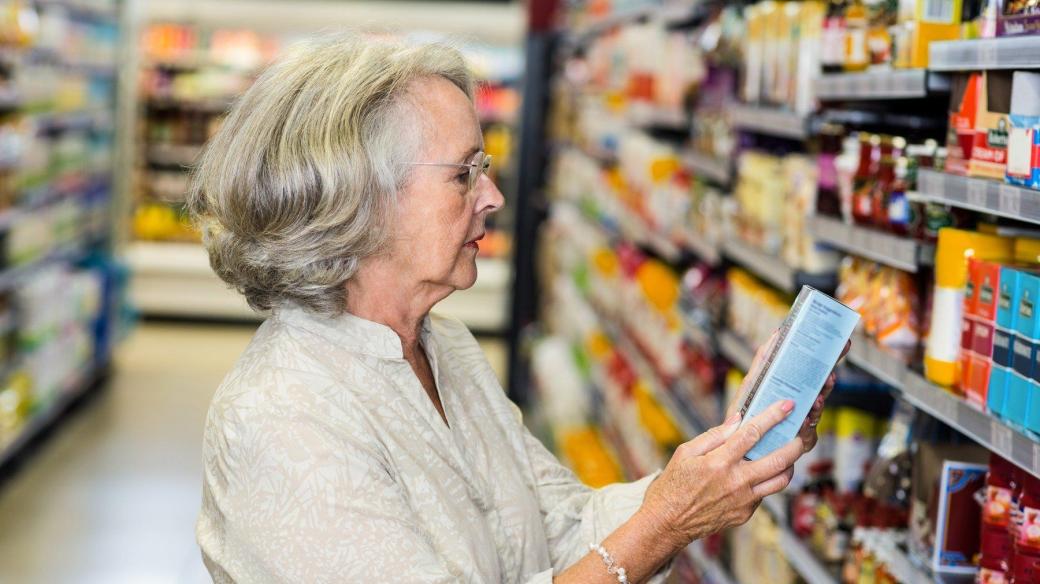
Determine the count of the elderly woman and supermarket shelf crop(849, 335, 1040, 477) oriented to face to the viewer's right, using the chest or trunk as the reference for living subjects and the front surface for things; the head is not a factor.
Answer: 1

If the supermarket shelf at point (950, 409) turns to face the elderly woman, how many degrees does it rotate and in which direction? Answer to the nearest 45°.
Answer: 0° — it already faces them

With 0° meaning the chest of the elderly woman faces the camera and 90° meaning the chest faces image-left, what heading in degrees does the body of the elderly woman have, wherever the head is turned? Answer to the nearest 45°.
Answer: approximately 270°

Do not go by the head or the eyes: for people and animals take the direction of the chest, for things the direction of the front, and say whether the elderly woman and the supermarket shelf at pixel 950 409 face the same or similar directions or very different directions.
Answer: very different directions

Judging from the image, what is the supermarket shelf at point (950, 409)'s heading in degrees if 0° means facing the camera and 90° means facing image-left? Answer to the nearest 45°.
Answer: approximately 45°

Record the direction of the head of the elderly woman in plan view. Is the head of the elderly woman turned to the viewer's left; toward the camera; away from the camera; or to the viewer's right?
to the viewer's right

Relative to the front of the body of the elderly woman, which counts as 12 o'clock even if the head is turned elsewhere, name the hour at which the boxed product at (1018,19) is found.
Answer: The boxed product is roughly at 12 o'clock from the elderly woman.
